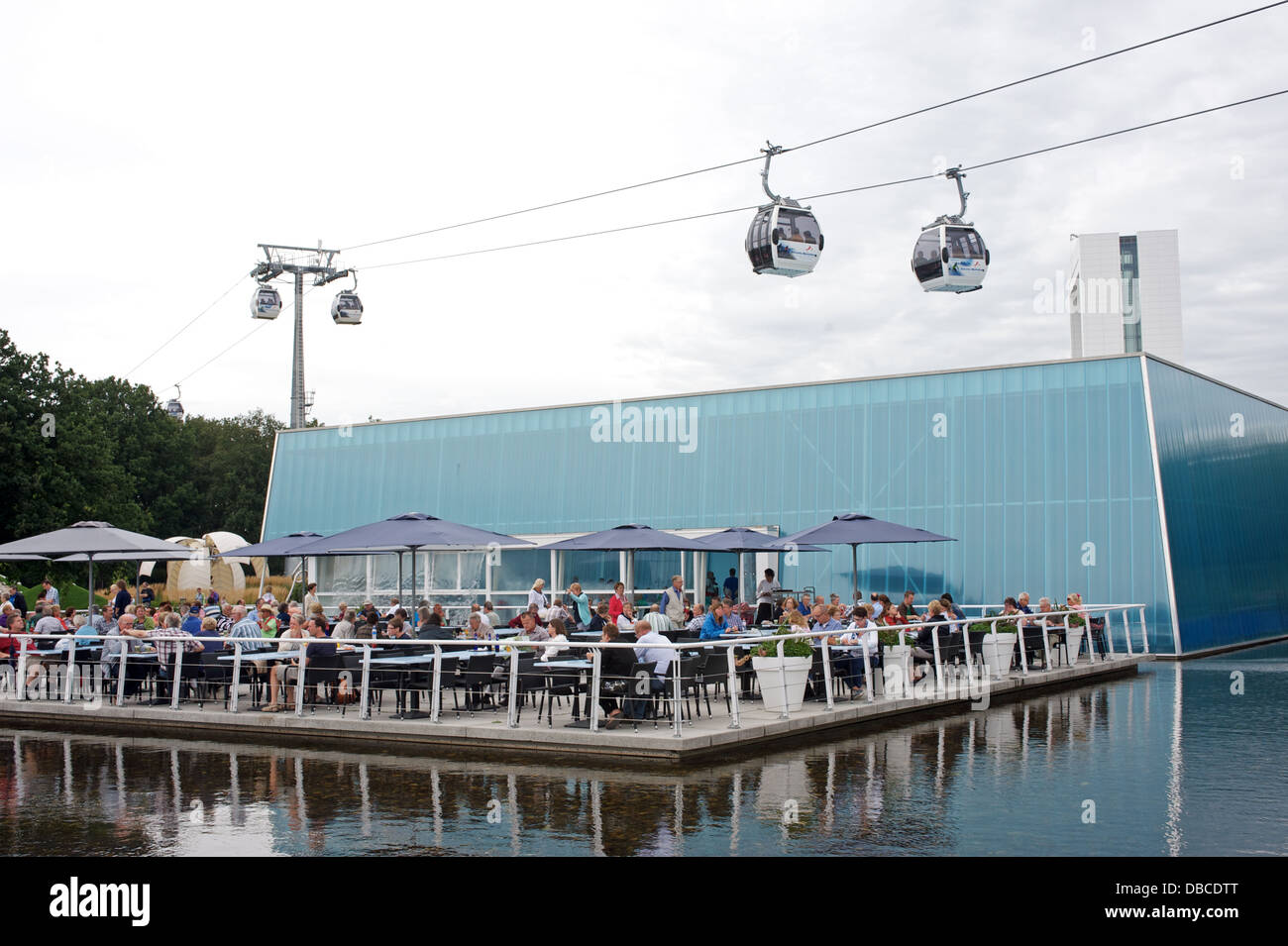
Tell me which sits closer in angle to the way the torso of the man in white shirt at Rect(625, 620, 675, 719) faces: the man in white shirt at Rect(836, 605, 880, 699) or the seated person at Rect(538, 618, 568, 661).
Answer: the seated person

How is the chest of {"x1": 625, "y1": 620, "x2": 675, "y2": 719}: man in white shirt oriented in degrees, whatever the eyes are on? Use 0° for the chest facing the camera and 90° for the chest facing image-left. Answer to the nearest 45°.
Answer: approximately 90°

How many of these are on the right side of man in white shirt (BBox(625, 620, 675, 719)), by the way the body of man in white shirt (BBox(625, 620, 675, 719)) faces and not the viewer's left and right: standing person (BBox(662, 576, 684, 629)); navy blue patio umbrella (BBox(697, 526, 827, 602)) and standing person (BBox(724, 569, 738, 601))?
3

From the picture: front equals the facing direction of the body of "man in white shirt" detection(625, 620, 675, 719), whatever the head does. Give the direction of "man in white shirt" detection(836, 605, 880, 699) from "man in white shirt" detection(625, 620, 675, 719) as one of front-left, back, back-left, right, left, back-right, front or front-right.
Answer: back-right

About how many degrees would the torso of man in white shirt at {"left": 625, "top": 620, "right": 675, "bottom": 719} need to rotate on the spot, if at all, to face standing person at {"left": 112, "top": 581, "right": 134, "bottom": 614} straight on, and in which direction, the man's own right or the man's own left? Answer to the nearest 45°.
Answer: approximately 45° to the man's own right

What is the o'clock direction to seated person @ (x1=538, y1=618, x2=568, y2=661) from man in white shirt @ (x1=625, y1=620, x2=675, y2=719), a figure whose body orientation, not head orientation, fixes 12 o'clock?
The seated person is roughly at 2 o'clock from the man in white shirt.

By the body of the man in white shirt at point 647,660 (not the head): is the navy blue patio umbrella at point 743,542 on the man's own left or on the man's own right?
on the man's own right

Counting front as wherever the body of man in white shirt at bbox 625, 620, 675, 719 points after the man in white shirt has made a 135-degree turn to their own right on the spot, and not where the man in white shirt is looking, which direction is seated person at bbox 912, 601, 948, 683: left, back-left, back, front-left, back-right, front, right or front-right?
front

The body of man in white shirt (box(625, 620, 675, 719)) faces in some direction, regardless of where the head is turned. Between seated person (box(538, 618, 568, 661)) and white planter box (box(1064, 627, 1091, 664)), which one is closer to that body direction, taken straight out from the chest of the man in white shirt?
the seated person

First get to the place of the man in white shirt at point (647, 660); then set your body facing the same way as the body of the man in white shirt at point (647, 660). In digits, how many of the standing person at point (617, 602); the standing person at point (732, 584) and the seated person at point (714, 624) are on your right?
3
